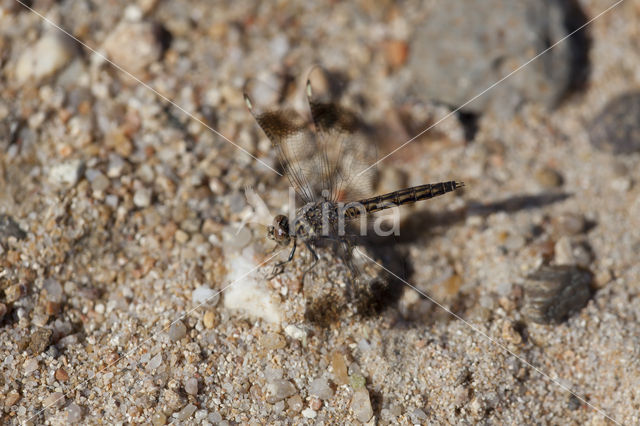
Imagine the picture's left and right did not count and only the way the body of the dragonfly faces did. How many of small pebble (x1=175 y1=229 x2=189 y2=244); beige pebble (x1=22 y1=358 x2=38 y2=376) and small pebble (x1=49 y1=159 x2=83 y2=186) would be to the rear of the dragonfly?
0

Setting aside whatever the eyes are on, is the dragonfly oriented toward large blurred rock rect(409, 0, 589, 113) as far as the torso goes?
no

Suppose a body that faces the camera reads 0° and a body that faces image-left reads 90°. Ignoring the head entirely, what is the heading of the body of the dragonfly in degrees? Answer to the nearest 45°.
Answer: approximately 90°

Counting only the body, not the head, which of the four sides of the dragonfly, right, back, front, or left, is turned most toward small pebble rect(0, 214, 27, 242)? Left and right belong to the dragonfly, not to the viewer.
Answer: front

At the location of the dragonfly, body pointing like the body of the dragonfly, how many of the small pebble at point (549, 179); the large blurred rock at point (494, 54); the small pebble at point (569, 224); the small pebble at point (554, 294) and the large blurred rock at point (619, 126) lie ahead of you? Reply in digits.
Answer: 0

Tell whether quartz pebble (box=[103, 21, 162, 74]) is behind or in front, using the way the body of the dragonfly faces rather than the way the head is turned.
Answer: in front

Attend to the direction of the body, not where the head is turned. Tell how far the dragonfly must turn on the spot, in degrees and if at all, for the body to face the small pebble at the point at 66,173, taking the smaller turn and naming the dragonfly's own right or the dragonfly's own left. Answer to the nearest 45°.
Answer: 0° — it already faces it

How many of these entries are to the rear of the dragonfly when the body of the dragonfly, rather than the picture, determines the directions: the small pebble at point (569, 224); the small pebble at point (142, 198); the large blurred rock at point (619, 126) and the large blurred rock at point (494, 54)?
3

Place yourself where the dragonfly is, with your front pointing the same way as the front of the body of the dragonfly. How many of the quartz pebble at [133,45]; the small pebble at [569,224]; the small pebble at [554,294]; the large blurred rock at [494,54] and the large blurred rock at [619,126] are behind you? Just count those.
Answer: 4
